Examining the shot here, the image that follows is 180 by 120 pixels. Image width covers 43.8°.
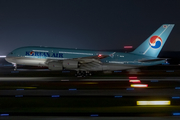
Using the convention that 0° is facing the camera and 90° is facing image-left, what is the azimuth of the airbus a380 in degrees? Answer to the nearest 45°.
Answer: approximately 90°
